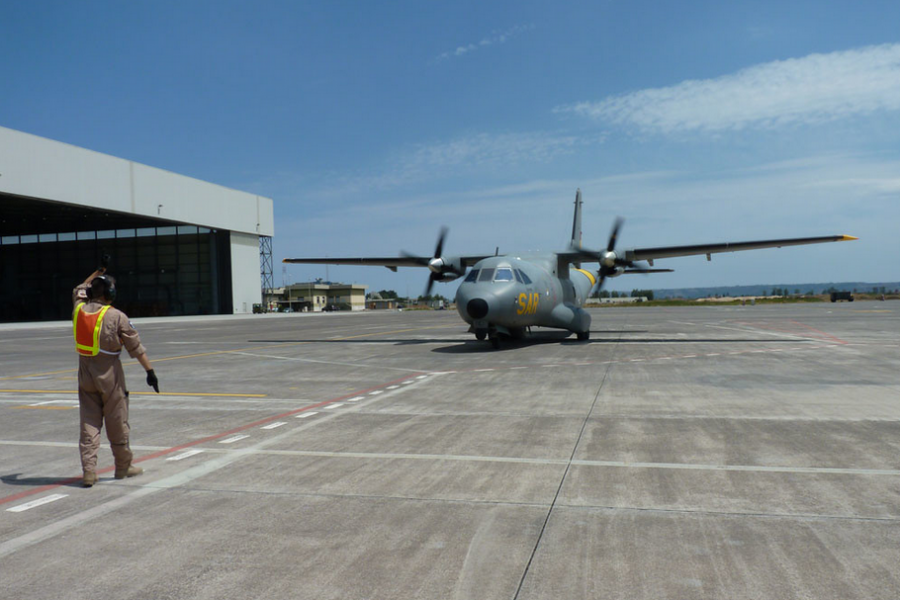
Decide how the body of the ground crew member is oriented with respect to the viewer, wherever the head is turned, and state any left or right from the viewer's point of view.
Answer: facing away from the viewer and to the right of the viewer
